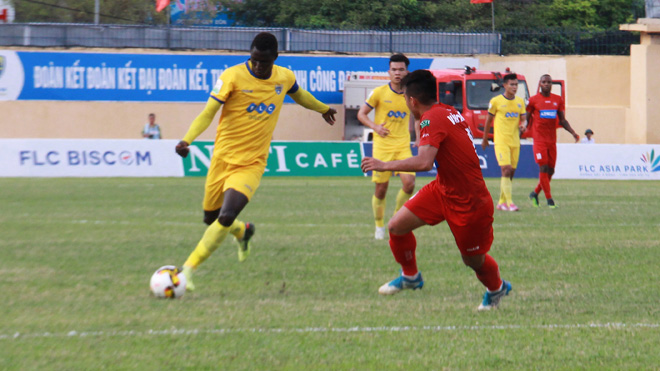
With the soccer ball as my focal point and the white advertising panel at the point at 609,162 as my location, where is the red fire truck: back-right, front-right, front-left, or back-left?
back-right

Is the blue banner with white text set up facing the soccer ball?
yes

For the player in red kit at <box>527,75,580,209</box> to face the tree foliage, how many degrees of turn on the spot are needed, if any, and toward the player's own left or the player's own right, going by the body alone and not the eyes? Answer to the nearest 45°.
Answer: approximately 180°

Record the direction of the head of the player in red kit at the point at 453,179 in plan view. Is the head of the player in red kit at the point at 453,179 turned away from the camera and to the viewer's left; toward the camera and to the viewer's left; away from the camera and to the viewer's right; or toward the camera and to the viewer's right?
away from the camera and to the viewer's left

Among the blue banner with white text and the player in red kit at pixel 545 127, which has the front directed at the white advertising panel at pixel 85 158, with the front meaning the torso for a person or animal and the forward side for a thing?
the blue banner with white text

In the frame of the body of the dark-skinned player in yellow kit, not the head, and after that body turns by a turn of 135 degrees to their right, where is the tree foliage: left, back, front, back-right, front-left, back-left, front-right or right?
front-right

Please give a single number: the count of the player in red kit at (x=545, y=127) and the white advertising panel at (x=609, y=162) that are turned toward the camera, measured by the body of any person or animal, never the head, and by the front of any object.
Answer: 2

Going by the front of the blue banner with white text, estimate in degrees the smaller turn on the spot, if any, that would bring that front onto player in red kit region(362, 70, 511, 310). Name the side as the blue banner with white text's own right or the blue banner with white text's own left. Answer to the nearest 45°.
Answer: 0° — it already faces them

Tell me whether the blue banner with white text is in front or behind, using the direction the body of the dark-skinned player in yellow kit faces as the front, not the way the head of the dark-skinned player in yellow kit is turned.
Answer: behind

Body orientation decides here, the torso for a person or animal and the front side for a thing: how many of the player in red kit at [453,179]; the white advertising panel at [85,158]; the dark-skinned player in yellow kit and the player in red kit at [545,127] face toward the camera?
3

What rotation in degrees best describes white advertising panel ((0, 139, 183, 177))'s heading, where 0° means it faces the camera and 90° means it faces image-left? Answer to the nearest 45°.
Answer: approximately 0°

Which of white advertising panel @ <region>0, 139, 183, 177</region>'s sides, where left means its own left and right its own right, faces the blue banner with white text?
back
